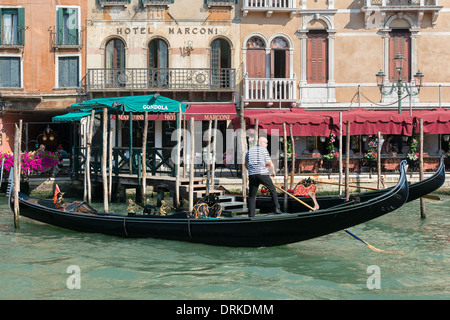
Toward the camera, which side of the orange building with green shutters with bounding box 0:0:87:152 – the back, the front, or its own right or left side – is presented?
front

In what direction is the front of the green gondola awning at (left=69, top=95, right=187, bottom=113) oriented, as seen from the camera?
facing the viewer

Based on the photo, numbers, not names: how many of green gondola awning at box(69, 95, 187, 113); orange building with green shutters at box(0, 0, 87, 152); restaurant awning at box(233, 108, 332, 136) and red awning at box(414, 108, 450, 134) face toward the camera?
4

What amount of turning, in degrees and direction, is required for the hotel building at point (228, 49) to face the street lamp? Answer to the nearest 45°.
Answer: approximately 45° to its left

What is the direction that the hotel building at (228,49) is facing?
toward the camera

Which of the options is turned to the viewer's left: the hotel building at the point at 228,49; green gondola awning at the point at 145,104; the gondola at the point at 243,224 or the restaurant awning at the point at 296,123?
the gondola

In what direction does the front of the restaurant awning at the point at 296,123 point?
toward the camera

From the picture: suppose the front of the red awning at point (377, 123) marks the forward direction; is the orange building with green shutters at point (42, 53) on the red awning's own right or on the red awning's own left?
on the red awning's own right
